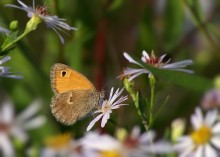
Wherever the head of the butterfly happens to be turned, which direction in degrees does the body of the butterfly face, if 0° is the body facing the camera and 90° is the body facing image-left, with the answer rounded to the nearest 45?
approximately 270°
